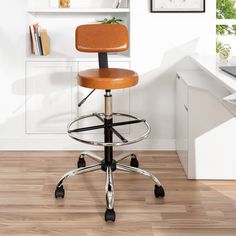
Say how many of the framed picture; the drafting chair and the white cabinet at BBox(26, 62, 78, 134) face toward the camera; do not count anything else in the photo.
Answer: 3

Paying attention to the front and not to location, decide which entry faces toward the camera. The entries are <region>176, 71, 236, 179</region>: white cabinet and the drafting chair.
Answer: the drafting chair

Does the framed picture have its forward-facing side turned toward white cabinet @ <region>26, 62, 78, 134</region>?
no

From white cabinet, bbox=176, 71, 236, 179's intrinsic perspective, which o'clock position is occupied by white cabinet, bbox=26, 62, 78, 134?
white cabinet, bbox=26, 62, 78, 134 is roughly at 1 o'clock from white cabinet, bbox=176, 71, 236, 179.

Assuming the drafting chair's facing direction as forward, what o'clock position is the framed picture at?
The framed picture is roughly at 7 o'clock from the drafting chair.

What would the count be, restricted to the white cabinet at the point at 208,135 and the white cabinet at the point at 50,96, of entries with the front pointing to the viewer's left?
1

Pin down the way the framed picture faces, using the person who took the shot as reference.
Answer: facing the viewer

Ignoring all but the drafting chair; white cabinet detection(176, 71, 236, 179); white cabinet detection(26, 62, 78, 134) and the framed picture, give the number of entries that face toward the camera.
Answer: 3

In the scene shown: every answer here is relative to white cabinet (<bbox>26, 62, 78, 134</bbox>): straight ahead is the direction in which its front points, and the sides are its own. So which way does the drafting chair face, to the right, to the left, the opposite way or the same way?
the same way

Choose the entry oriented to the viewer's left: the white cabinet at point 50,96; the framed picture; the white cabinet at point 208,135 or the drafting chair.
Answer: the white cabinet at point 208,135

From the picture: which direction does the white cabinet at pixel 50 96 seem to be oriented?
toward the camera

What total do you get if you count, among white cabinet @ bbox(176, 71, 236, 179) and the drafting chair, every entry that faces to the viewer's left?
1

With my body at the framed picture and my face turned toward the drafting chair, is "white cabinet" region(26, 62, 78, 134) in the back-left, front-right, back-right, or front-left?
front-right

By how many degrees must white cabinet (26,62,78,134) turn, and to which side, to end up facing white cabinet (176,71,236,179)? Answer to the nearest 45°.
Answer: approximately 45° to its left

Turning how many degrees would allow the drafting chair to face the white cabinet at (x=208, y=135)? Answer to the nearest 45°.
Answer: approximately 90° to its left

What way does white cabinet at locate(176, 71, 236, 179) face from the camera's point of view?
to the viewer's left

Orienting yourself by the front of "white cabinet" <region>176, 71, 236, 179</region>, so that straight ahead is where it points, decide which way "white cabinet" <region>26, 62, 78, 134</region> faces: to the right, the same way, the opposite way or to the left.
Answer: to the left

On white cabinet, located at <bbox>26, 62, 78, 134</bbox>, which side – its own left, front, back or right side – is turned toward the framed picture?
left

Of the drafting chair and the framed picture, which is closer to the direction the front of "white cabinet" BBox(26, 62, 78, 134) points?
the drafting chair

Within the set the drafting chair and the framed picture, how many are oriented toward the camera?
2

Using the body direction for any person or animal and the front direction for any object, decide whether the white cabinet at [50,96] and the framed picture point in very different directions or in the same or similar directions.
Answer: same or similar directions
